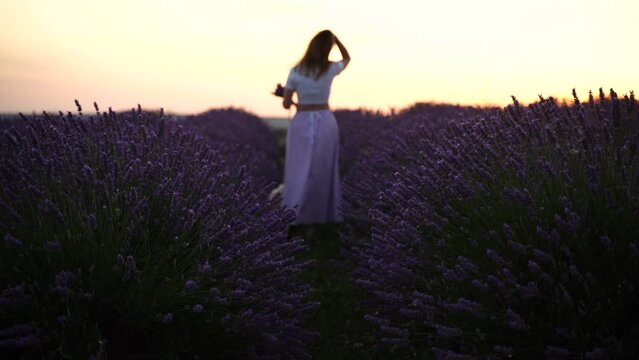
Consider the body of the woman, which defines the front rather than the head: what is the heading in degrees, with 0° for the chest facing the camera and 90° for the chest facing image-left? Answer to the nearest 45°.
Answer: approximately 180°

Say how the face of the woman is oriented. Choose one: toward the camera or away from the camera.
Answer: away from the camera

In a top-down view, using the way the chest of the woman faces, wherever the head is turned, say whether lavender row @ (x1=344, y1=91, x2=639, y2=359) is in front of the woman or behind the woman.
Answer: behind

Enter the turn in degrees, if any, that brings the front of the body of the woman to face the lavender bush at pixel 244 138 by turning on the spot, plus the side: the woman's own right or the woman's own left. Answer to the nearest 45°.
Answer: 0° — they already face it

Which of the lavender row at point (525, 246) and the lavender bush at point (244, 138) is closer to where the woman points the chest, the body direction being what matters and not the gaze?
the lavender bush

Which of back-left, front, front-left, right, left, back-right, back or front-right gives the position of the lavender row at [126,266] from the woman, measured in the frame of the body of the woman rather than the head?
back
